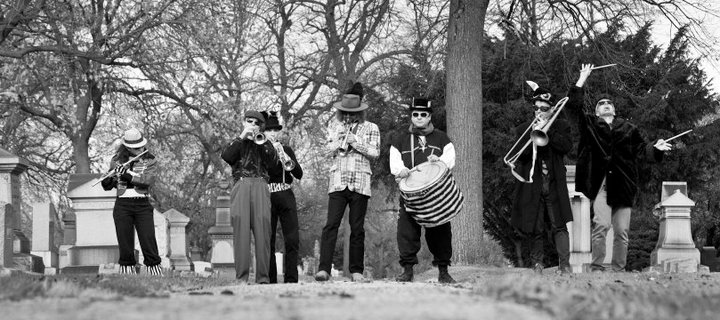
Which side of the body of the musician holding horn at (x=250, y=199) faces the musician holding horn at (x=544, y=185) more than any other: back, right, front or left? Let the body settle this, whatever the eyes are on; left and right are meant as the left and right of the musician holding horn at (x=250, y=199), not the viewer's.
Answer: left

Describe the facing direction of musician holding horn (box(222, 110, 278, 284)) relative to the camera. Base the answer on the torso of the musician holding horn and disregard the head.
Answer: toward the camera

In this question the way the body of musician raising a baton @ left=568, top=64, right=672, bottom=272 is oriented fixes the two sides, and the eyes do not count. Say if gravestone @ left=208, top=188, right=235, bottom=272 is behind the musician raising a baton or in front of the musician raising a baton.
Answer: behind

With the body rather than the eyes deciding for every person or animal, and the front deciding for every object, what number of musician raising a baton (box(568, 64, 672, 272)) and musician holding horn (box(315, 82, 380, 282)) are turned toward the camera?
2

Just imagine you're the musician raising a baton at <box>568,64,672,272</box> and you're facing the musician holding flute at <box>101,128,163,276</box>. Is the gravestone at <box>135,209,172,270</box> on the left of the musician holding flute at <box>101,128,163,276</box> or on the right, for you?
right

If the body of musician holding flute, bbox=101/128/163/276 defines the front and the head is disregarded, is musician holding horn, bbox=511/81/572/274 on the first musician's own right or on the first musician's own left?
on the first musician's own left

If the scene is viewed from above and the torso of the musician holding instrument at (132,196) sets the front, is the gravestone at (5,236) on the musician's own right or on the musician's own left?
on the musician's own right

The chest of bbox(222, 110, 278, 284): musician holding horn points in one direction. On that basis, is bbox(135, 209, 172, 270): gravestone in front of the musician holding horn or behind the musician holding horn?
behind

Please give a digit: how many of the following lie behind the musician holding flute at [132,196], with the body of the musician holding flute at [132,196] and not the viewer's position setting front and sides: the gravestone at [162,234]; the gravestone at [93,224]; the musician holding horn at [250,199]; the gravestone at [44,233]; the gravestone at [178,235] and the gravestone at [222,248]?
5

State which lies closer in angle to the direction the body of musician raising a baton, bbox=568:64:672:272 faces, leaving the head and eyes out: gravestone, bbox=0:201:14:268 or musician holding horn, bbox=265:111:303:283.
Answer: the musician holding horn

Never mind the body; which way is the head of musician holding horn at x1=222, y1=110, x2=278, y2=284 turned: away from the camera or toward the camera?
toward the camera

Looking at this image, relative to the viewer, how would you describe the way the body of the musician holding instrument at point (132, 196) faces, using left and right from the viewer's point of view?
facing the viewer

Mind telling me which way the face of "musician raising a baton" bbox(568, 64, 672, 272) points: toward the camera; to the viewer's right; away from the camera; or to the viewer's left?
toward the camera

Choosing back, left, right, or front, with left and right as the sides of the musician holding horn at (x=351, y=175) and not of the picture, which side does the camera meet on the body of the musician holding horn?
front
